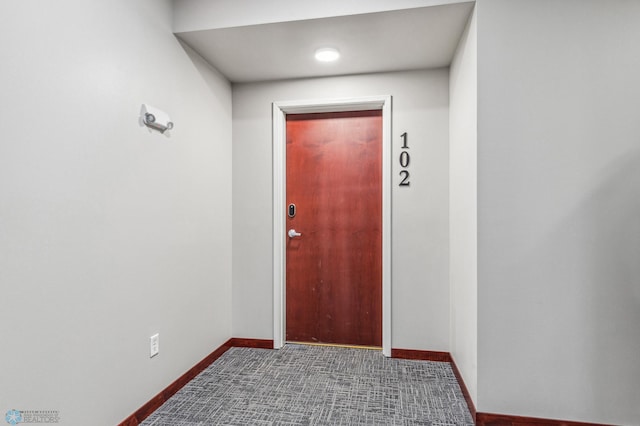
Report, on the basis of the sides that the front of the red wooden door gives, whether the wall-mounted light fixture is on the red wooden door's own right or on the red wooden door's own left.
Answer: on the red wooden door's own right

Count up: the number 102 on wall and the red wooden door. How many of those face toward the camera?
2

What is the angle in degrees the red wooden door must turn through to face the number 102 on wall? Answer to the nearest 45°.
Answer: approximately 90° to its left

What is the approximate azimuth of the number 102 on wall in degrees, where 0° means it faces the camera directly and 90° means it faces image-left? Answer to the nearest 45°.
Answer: approximately 0°

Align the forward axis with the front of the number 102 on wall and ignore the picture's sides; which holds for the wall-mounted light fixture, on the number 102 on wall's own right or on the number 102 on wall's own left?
on the number 102 on wall's own right

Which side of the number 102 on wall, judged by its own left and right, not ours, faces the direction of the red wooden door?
right
